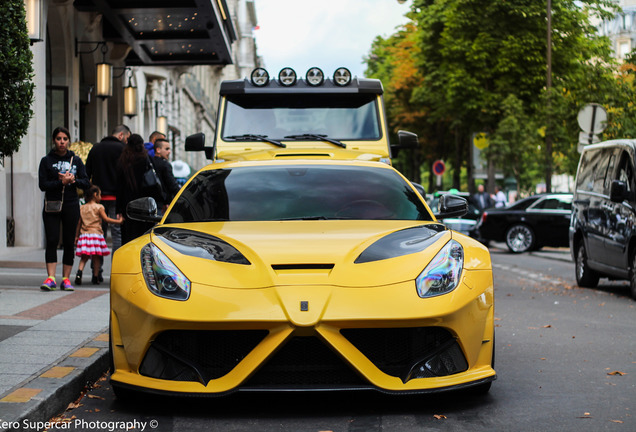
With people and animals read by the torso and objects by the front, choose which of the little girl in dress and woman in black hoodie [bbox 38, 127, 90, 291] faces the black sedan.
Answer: the little girl in dress

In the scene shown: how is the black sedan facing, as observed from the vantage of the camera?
facing to the right of the viewer

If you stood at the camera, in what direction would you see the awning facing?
facing to the right of the viewer

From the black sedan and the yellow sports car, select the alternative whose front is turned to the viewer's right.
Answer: the black sedan

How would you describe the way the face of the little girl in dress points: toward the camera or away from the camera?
away from the camera

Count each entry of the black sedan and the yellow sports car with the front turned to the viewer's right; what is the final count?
1

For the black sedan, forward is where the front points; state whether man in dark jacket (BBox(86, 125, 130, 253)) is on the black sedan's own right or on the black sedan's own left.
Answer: on the black sedan's own right

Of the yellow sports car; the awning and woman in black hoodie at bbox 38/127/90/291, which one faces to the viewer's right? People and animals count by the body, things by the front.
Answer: the awning
